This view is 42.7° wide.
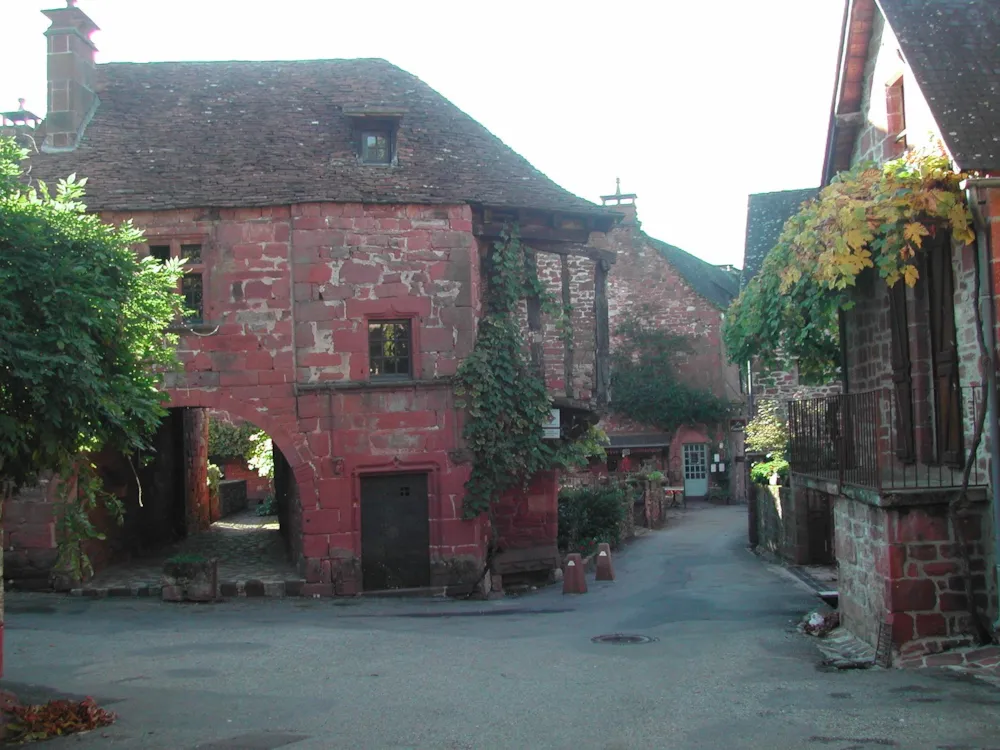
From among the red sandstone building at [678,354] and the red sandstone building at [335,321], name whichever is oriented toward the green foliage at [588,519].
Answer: the red sandstone building at [678,354]

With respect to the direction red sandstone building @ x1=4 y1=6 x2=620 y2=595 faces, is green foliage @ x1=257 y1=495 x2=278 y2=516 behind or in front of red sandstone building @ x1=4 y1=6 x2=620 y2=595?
behind

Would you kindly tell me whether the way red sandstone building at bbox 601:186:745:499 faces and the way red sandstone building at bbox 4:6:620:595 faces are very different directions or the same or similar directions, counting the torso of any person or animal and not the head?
same or similar directions

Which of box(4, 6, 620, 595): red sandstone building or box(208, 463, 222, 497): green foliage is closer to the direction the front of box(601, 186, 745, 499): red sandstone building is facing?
the red sandstone building

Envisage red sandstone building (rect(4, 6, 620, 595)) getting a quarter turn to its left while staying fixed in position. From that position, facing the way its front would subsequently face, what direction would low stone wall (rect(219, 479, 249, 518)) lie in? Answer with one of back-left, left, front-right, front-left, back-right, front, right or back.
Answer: left

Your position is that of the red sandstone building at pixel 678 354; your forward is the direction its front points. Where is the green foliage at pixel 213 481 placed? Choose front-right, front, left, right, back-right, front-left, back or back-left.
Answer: front-right

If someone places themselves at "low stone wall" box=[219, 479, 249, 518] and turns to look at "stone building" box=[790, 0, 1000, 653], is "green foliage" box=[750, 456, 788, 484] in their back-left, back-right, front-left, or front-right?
front-left

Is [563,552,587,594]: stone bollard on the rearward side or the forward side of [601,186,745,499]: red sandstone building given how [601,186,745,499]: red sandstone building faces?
on the forward side

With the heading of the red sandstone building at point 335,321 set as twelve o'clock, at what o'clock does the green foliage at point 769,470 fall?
The green foliage is roughly at 8 o'clock from the red sandstone building.

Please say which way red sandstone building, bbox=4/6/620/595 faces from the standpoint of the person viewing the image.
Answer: facing the viewer

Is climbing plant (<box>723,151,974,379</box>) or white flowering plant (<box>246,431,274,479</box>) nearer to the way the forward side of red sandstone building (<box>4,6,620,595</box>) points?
the climbing plant

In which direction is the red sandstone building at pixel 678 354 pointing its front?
toward the camera

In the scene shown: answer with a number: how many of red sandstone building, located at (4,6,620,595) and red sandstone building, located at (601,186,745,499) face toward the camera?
2
